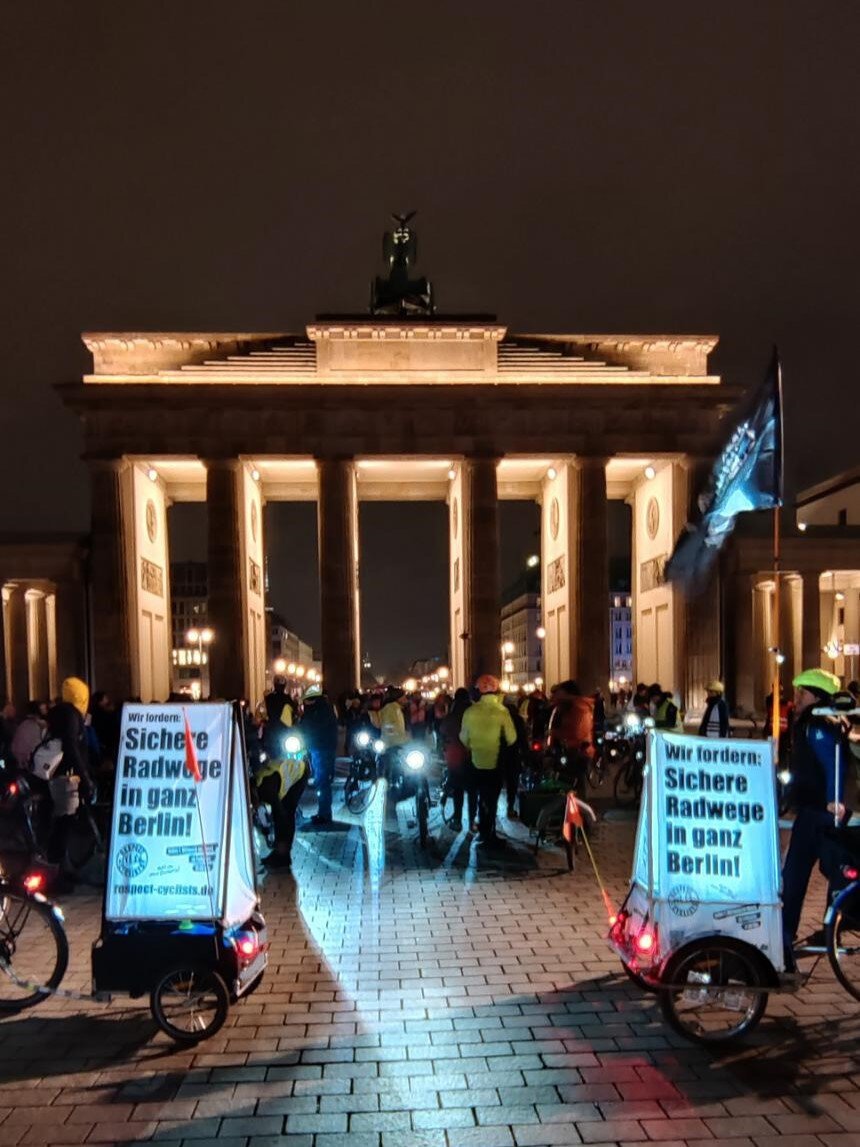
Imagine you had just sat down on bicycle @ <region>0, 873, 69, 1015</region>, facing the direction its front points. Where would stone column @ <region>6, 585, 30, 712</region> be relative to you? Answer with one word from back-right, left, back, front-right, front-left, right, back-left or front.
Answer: right

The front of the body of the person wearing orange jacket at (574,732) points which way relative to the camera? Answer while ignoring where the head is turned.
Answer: away from the camera

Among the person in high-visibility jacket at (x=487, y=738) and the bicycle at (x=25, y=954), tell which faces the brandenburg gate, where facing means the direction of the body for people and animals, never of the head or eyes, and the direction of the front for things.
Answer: the person in high-visibility jacket

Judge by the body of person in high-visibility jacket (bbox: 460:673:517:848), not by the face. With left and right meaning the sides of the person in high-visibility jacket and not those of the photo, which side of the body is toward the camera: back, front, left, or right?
back

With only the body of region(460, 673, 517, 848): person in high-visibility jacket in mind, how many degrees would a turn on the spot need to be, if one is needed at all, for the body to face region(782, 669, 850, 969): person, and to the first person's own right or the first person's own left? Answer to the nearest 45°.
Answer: approximately 135° to the first person's own right

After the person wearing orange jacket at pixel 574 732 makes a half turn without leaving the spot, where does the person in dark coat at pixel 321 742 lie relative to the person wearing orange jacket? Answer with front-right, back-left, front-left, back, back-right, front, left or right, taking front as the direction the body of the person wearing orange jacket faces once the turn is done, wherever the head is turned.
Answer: right

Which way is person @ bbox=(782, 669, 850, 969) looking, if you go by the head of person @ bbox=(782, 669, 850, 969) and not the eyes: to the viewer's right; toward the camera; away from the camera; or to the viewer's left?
to the viewer's left

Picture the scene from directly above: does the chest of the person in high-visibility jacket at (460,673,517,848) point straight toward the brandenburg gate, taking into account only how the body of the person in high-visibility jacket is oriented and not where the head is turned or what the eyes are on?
yes

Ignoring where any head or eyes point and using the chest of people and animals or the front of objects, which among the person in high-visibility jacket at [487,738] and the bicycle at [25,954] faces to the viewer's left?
the bicycle

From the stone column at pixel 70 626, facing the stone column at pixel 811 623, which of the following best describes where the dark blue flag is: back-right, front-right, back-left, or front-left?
front-right

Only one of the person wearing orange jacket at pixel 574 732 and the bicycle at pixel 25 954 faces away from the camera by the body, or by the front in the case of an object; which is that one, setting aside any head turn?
the person wearing orange jacket

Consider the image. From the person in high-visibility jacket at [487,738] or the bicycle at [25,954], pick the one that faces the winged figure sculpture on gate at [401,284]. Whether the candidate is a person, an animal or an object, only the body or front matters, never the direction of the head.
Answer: the person in high-visibility jacket

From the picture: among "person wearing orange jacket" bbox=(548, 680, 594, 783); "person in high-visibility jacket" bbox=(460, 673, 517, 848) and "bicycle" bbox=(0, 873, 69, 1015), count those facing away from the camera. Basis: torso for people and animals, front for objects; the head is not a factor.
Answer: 2

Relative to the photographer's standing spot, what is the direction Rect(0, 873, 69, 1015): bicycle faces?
facing to the left of the viewer

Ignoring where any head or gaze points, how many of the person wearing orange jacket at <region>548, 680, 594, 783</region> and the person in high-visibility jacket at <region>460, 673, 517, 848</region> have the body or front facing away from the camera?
2
